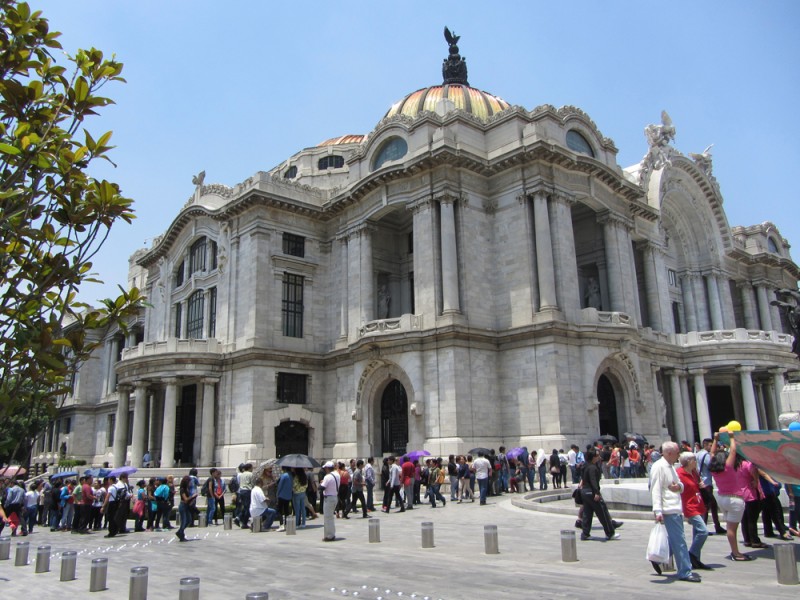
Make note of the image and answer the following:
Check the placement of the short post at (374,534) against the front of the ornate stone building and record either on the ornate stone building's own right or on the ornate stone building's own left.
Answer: on the ornate stone building's own right

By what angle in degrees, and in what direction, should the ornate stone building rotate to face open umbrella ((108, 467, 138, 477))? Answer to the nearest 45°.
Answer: approximately 90° to its right

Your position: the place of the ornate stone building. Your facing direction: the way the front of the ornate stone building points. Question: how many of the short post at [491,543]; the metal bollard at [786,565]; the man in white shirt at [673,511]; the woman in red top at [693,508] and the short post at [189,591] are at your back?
0

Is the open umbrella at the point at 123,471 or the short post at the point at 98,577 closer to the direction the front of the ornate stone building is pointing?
the short post

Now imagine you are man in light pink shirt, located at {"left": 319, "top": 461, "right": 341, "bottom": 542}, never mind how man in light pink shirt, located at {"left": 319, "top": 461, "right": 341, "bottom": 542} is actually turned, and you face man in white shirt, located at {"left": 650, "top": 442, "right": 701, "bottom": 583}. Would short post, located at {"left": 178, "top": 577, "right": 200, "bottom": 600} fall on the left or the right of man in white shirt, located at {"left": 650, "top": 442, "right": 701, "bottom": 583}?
right

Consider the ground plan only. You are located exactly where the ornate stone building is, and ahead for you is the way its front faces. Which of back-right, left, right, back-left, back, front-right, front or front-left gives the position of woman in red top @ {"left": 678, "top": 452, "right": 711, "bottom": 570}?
front-right

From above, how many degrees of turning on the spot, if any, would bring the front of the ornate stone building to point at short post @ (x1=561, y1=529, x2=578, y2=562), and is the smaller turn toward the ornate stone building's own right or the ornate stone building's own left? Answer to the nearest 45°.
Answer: approximately 45° to the ornate stone building's own right

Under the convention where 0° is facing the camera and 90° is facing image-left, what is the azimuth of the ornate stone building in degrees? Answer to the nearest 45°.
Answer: approximately 315°

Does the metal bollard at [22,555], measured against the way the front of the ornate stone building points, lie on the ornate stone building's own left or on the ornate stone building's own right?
on the ornate stone building's own right

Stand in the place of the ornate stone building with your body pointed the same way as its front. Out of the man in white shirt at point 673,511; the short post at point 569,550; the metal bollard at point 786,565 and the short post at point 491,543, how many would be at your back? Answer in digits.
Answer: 0

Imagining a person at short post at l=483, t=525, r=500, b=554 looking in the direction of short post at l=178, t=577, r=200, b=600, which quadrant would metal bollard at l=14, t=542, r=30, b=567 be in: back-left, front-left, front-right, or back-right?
front-right

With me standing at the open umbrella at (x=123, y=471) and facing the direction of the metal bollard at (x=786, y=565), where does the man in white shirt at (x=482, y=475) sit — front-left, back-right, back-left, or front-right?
front-left
